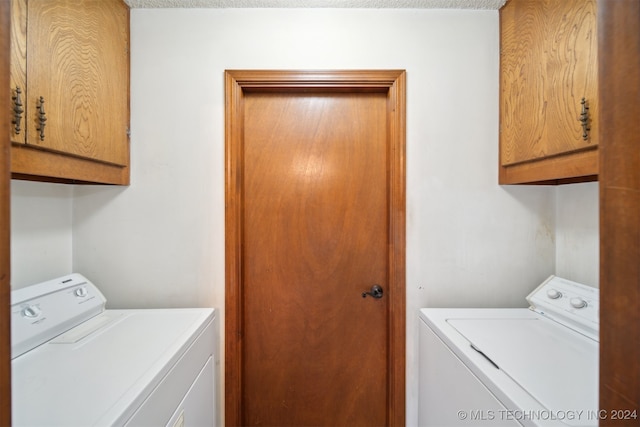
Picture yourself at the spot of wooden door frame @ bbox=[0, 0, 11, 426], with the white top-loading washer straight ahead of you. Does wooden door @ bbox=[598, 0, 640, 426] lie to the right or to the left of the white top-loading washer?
right

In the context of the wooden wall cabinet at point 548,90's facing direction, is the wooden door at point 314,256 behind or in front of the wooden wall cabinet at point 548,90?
in front

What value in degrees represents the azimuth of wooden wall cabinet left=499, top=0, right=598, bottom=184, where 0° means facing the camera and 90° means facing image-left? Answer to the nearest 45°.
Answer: approximately 45°

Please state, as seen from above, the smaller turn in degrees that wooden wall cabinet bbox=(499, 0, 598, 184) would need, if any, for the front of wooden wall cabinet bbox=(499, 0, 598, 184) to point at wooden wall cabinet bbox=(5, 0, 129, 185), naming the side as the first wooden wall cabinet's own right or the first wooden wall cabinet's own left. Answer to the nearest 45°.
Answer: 0° — it already faces it

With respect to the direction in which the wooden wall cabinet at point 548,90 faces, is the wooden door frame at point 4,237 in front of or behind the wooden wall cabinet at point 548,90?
in front
